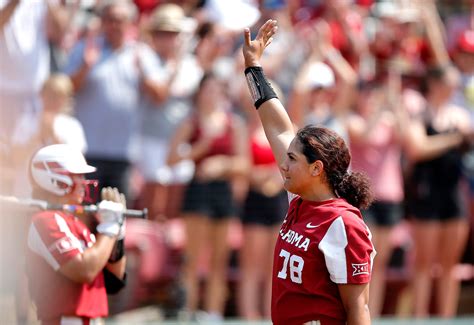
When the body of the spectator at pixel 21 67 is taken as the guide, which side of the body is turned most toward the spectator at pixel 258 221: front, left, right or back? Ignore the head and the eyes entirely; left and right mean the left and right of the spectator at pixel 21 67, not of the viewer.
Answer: left

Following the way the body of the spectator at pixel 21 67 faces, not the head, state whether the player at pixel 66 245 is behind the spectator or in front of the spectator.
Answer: in front

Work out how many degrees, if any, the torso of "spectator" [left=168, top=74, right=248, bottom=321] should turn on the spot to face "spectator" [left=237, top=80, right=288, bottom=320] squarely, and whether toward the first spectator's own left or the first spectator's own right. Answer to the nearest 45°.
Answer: approximately 90° to the first spectator's own left

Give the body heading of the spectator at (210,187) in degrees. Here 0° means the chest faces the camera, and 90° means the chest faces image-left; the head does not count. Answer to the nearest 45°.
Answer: approximately 0°

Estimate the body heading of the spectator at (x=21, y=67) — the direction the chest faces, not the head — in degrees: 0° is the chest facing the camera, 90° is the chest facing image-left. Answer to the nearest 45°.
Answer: approximately 0°

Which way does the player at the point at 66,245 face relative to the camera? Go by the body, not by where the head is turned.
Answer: to the viewer's right
